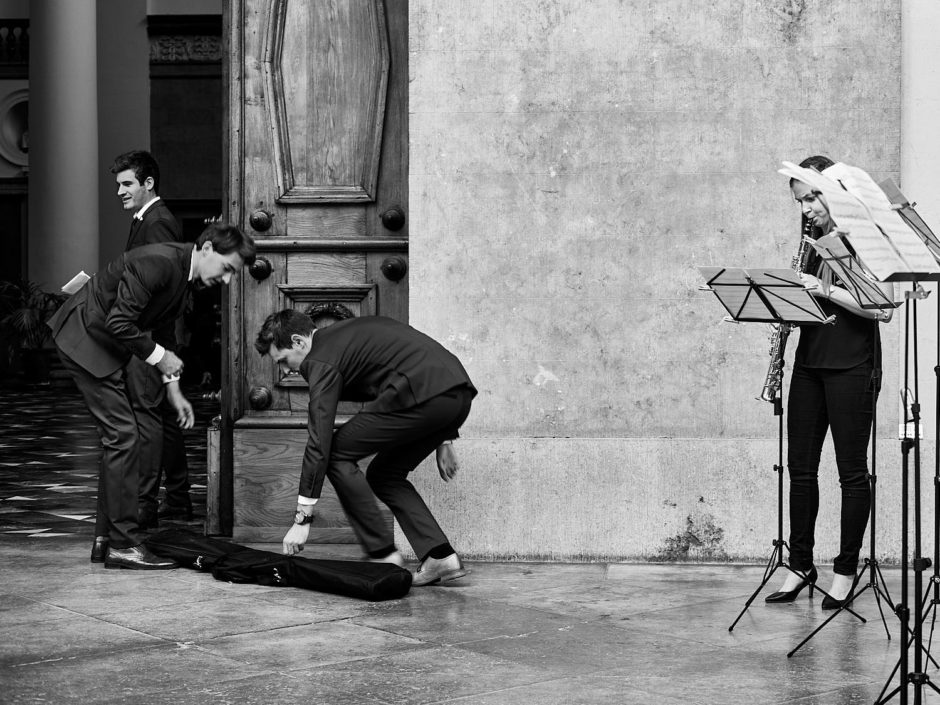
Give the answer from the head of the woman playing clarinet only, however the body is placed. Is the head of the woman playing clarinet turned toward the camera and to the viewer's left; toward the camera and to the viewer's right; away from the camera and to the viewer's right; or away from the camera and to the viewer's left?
toward the camera and to the viewer's left

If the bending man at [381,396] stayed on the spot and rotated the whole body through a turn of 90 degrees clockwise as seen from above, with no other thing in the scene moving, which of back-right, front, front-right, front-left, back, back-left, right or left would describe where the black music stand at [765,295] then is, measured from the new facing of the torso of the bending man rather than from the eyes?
back-right

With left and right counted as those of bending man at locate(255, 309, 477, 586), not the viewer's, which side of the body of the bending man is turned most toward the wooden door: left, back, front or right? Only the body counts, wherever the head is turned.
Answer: right

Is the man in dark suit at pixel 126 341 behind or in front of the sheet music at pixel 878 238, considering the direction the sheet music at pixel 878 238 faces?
behind

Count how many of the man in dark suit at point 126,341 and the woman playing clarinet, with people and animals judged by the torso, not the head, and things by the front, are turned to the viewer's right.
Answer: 1

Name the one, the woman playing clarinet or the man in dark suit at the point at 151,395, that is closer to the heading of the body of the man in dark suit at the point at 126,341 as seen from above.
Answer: the woman playing clarinet

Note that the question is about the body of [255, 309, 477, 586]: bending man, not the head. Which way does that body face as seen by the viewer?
to the viewer's left

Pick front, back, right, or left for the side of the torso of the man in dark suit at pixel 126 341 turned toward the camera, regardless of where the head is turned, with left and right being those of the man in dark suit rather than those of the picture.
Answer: right

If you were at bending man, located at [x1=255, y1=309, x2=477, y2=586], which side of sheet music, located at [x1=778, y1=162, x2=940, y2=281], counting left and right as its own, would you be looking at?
back

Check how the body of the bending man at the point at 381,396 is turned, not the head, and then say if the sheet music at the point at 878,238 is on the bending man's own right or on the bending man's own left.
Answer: on the bending man's own left

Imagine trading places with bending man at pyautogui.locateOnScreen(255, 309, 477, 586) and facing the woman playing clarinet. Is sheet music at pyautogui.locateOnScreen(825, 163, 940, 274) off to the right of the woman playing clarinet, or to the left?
right
